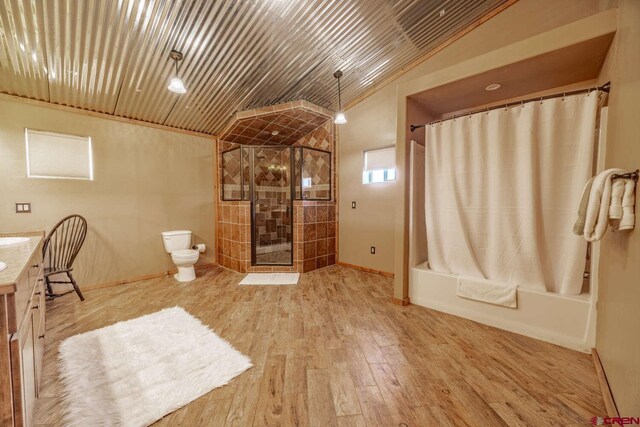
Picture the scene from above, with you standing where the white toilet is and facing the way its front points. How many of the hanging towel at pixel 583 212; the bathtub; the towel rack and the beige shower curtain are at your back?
0

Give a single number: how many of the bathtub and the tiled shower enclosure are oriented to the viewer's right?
0

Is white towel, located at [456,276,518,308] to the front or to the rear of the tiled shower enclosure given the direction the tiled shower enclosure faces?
to the front

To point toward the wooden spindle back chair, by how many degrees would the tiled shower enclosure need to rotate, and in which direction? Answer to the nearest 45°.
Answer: approximately 90° to its right

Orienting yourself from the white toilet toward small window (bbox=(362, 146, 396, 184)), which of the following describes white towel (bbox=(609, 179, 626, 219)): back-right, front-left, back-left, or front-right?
front-right

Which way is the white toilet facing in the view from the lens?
facing the viewer and to the right of the viewer

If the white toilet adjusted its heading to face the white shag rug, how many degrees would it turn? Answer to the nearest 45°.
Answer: approximately 45° to its right

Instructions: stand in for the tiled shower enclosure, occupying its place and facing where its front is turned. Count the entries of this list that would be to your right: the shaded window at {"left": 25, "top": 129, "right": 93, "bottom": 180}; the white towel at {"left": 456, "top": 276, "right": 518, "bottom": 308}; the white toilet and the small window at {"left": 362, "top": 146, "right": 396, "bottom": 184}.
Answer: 2

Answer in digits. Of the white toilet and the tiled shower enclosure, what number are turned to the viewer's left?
0

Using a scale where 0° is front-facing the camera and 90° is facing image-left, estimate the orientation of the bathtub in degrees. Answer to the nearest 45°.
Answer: approximately 45°

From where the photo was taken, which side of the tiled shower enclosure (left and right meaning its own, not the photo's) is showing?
front

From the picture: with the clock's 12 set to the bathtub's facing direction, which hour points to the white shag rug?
The white shag rug is roughly at 12 o'clock from the bathtub.

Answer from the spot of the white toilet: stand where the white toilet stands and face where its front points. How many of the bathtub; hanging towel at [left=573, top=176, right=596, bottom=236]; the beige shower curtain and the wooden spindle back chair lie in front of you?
3

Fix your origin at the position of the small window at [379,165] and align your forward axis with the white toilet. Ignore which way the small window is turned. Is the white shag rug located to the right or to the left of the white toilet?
left
